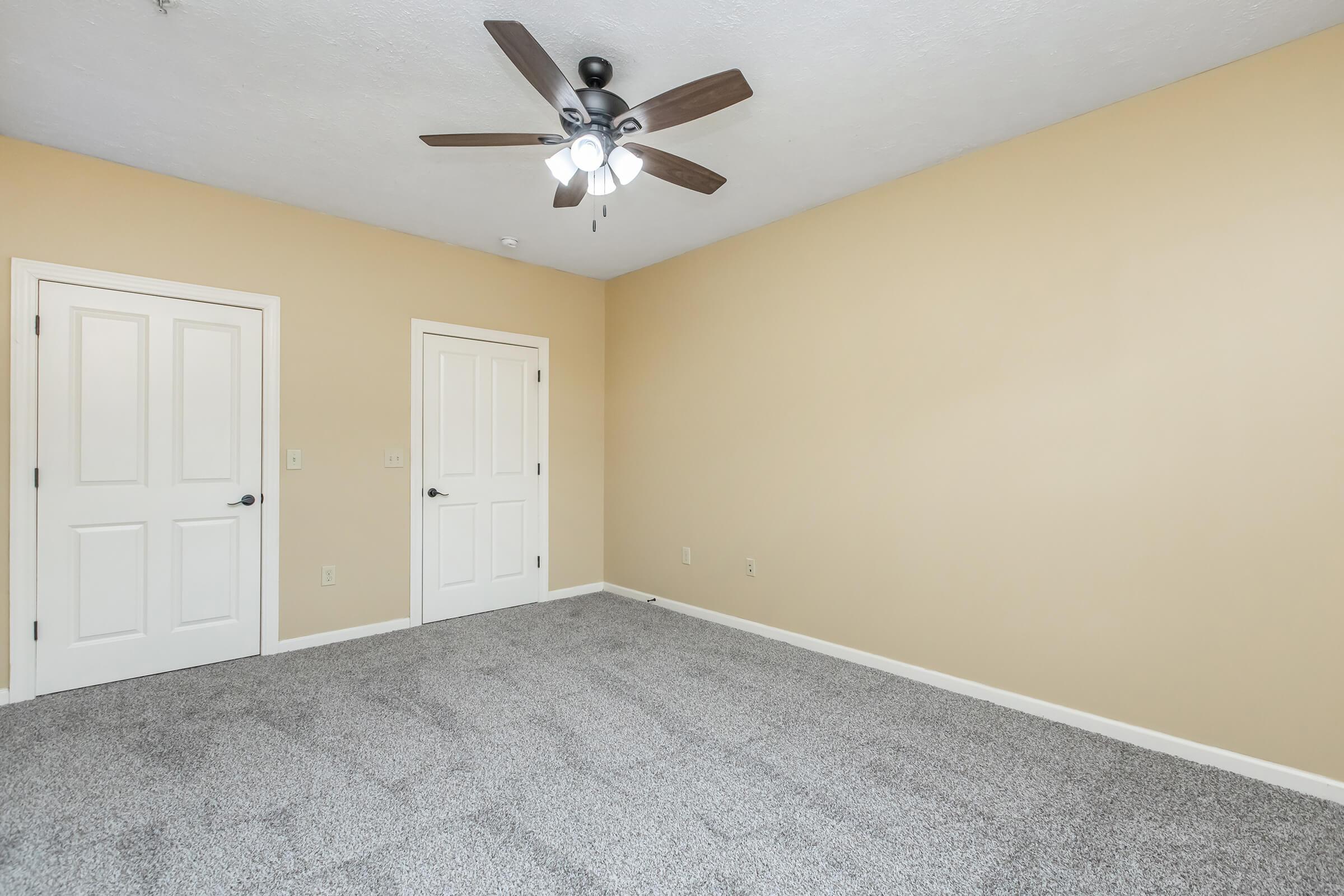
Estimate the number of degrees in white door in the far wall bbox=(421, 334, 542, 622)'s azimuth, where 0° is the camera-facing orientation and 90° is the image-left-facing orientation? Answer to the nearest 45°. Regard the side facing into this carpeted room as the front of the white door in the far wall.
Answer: approximately 315°

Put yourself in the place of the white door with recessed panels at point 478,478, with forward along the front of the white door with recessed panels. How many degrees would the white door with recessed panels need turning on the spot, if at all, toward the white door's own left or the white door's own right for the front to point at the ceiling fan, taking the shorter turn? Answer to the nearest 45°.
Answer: approximately 45° to the white door's own right
